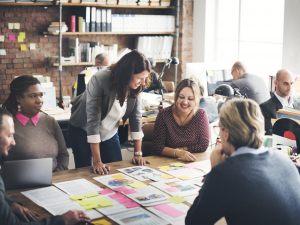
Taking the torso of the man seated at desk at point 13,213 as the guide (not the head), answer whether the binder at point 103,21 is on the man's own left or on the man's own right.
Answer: on the man's own left

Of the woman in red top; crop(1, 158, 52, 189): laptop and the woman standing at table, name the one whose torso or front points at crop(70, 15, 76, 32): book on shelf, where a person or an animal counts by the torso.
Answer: the laptop

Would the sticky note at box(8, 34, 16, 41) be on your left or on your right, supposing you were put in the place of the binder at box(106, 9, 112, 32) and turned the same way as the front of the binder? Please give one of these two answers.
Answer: on your right

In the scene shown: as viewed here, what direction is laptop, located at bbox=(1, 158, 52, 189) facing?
away from the camera

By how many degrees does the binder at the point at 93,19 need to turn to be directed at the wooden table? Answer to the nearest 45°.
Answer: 0° — it already faces it

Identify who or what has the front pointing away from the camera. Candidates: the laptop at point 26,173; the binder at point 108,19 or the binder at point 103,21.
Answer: the laptop

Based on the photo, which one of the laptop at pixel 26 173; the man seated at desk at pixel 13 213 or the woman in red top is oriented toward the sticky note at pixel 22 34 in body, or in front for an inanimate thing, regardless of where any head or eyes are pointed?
the laptop

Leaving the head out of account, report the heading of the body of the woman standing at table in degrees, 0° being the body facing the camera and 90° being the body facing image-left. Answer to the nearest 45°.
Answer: approximately 315°
